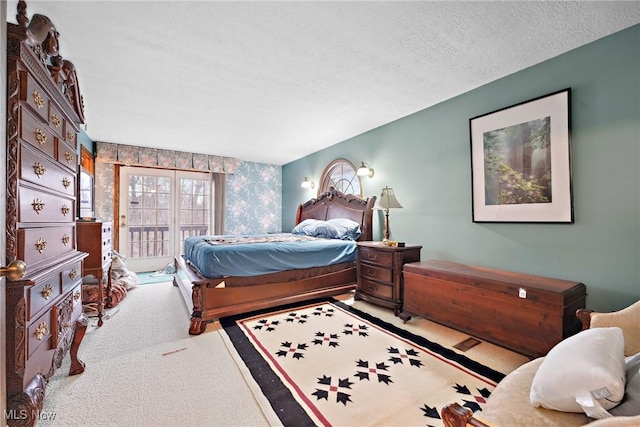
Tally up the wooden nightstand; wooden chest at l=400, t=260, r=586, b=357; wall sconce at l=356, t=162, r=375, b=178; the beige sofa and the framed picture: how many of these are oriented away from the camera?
0

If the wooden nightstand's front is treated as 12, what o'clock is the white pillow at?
The white pillow is roughly at 10 o'clock from the wooden nightstand.

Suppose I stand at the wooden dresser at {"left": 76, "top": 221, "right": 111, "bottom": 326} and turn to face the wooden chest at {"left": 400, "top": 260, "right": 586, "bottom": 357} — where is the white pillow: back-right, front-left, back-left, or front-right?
front-right

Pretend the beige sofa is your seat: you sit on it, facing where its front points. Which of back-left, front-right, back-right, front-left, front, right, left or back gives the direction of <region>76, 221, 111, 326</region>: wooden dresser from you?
front-right

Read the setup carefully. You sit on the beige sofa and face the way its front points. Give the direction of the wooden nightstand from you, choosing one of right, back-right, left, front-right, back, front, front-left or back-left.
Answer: right

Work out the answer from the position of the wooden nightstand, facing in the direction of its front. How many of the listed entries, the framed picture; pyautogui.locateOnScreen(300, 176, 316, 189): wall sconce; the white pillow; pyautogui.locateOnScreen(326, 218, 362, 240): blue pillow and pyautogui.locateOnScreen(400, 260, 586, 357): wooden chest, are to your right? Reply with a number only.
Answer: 2

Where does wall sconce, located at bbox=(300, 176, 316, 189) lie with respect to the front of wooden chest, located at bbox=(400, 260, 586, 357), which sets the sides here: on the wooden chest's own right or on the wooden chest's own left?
on the wooden chest's own right

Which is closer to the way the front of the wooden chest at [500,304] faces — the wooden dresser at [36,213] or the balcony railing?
the wooden dresser

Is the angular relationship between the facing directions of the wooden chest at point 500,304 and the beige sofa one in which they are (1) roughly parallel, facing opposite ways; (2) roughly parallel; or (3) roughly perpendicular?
roughly parallel

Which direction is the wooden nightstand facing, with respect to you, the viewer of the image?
facing the viewer and to the left of the viewer

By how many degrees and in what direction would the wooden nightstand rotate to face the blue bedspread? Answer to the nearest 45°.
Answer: approximately 45° to its right

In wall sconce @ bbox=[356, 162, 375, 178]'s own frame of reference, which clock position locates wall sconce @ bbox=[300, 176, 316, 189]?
wall sconce @ bbox=[300, 176, 316, 189] is roughly at 3 o'clock from wall sconce @ bbox=[356, 162, 375, 178].

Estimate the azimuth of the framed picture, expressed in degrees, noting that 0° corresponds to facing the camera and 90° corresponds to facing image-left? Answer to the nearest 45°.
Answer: approximately 45°

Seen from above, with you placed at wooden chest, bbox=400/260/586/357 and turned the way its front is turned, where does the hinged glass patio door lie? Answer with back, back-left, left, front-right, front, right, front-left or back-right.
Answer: front-right
